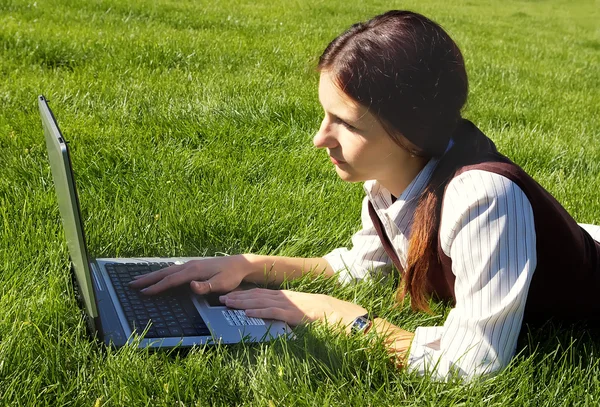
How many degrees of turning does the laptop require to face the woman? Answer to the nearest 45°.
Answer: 0° — it already faces them

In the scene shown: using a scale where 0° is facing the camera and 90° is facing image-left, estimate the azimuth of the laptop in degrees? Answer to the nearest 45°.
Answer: approximately 270°
